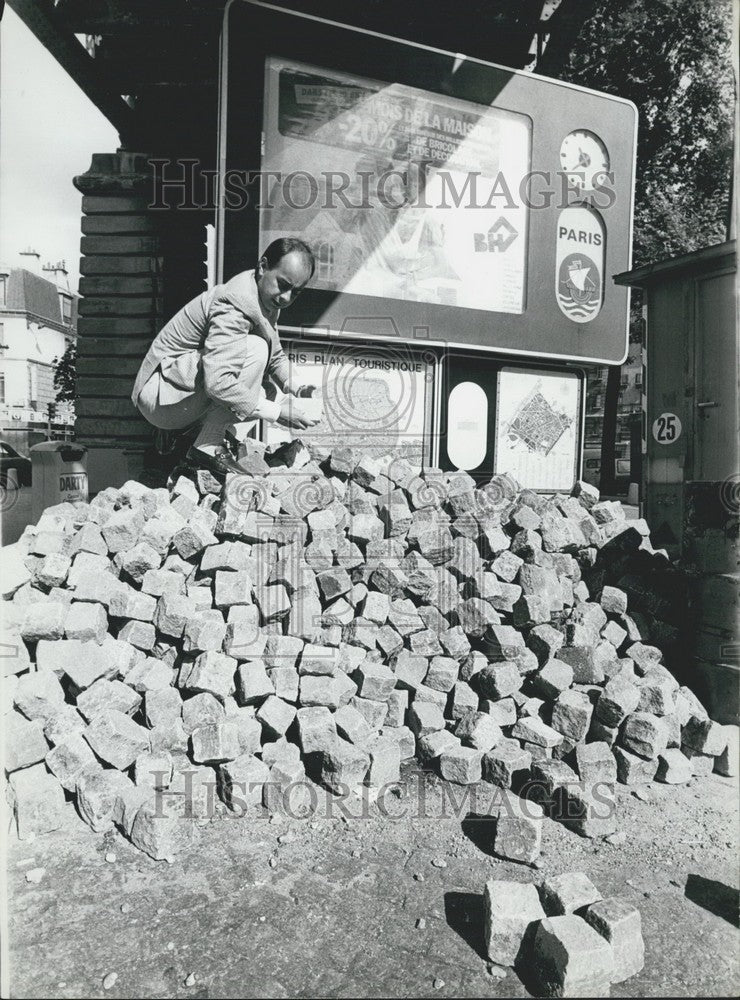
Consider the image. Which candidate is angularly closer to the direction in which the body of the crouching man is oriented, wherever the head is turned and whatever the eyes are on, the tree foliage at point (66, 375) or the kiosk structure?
the kiosk structure

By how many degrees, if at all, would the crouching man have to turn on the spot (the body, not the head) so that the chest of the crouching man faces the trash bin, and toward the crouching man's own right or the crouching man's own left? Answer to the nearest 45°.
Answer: approximately 135° to the crouching man's own left

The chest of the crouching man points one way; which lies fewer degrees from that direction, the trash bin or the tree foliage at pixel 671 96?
the tree foliage

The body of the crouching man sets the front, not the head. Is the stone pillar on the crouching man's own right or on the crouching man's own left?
on the crouching man's own left

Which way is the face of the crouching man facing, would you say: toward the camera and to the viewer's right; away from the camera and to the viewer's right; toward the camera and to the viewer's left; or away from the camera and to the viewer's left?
toward the camera and to the viewer's right

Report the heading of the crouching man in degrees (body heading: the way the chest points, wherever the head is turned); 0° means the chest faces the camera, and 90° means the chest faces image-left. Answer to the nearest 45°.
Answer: approximately 270°
